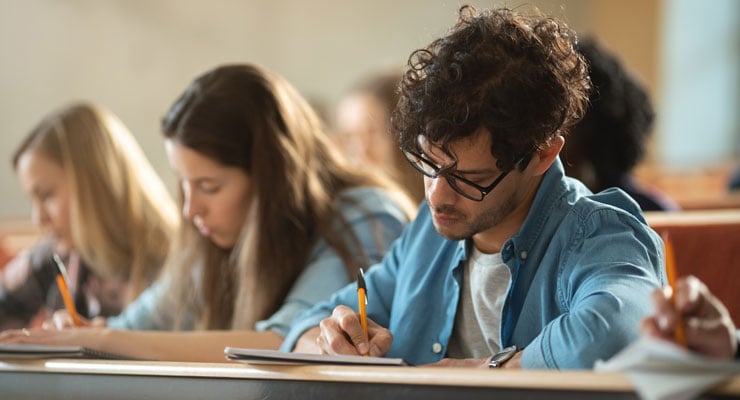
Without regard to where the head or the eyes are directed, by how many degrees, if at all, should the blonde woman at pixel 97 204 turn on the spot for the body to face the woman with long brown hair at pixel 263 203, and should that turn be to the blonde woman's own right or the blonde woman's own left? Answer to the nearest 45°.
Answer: approximately 90° to the blonde woman's own left

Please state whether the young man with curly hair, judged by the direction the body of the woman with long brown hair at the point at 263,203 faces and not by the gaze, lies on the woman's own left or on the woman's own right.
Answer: on the woman's own left

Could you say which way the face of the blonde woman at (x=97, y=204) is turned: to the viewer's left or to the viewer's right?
to the viewer's left

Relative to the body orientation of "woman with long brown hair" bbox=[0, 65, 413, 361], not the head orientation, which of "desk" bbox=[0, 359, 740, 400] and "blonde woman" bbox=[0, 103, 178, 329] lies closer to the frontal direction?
the desk

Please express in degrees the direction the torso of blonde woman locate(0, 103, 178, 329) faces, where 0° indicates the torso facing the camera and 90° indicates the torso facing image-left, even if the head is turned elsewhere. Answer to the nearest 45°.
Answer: approximately 45°

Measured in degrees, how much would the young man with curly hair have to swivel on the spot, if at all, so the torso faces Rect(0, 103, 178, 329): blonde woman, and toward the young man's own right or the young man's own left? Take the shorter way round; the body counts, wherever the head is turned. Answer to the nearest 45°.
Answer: approximately 90° to the young man's own right
